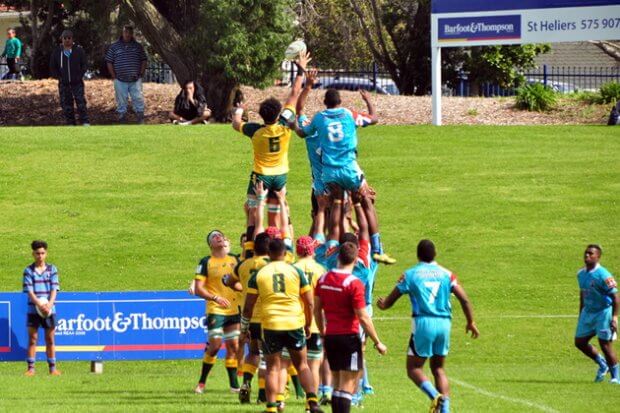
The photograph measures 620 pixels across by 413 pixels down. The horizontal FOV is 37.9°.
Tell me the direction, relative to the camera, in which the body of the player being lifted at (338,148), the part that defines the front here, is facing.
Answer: away from the camera

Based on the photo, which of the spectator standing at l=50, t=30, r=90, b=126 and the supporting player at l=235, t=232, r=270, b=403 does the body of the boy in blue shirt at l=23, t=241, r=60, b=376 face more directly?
the supporting player

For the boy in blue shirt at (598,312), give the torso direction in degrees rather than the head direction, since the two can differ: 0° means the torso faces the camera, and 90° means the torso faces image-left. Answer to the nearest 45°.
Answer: approximately 45°

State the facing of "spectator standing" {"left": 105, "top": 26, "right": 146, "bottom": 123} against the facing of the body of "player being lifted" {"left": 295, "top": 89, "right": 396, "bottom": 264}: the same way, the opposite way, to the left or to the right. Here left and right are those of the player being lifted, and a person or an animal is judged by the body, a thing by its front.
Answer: the opposite way

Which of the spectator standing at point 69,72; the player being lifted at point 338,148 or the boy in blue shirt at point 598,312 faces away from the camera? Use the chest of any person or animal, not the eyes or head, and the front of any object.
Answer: the player being lifted

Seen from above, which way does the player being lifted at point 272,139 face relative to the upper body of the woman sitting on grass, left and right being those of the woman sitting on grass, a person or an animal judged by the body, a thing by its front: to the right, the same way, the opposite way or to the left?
the opposite way

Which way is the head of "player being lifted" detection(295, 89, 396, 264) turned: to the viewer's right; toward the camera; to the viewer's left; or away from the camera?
away from the camera

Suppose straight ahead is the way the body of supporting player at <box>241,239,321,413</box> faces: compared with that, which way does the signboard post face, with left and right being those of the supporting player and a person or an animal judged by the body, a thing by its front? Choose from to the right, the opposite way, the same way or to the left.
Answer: the opposite way

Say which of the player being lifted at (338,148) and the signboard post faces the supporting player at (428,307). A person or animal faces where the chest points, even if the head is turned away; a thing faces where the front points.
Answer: the signboard post

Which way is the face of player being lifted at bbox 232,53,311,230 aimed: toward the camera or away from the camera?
away from the camera

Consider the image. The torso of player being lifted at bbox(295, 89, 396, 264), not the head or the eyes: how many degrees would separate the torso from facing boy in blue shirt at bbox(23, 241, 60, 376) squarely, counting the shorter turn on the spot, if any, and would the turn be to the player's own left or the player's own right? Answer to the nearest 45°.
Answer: approximately 45° to the player's own left

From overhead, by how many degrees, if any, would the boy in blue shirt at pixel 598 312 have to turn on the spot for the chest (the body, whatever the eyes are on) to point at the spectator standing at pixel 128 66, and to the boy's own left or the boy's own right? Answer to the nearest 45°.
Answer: approximately 90° to the boy's own right

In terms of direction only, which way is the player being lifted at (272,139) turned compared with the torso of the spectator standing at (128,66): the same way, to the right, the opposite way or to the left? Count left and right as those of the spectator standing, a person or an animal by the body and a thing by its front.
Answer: the opposite way
